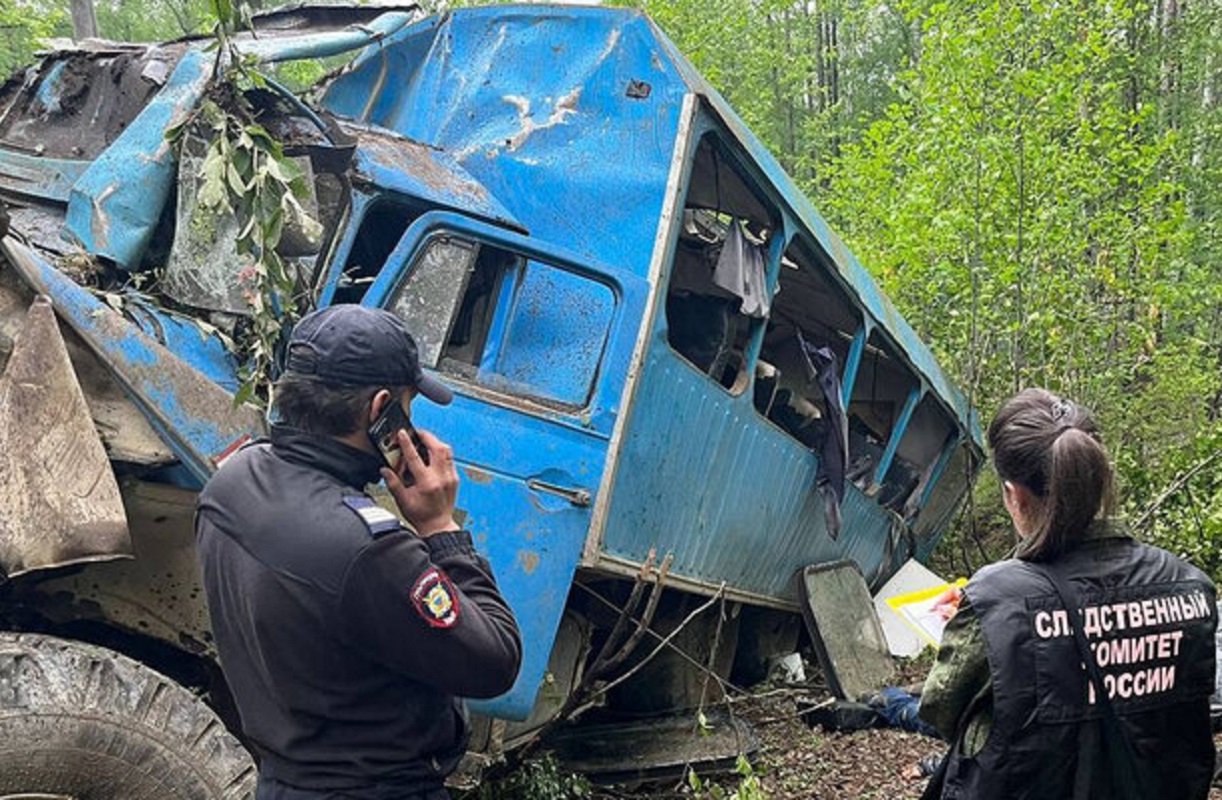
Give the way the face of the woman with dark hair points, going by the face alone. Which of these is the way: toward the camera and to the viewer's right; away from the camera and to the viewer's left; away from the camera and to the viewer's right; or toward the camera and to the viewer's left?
away from the camera and to the viewer's left

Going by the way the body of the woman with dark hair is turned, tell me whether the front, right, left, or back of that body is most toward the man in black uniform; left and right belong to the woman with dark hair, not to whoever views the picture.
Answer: left

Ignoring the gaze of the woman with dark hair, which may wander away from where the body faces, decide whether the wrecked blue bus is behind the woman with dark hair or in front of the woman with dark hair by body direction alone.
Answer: in front

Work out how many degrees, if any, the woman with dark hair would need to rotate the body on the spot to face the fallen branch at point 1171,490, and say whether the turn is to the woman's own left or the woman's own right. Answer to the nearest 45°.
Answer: approximately 45° to the woman's own right

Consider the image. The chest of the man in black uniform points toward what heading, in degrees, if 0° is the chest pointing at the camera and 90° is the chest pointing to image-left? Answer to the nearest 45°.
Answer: approximately 225°

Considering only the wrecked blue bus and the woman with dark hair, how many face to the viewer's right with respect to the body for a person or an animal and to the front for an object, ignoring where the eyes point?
0

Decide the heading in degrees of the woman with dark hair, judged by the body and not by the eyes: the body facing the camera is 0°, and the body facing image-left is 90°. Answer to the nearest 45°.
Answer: approximately 135°

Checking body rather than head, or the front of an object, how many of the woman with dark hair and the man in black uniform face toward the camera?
0

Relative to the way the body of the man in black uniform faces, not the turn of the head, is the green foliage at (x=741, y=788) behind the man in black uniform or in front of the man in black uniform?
in front
